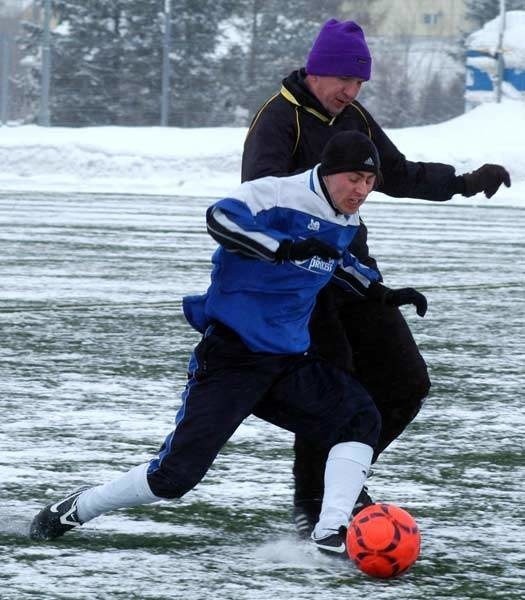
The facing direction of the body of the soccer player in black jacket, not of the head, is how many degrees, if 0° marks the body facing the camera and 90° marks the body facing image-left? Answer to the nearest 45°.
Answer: approximately 315°

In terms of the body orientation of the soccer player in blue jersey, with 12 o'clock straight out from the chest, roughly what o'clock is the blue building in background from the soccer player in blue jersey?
The blue building in background is roughly at 8 o'clock from the soccer player in blue jersey.

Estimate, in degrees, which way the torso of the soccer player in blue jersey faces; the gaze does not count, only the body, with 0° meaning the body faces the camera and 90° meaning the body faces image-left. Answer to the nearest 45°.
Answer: approximately 315°

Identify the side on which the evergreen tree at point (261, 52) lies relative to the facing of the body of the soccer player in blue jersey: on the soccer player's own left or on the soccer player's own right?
on the soccer player's own left

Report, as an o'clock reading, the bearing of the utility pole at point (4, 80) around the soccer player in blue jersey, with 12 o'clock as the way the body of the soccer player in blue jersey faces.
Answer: The utility pole is roughly at 7 o'clock from the soccer player in blue jersey.

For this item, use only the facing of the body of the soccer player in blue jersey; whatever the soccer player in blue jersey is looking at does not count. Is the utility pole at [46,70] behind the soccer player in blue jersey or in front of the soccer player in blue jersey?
behind

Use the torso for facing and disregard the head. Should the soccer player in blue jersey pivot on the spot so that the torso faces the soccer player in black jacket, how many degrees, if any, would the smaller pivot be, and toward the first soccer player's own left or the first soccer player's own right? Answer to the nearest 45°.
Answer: approximately 90° to the first soccer player's own left

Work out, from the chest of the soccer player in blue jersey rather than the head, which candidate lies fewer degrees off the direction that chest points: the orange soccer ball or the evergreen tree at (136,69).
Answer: the orange soccer ball

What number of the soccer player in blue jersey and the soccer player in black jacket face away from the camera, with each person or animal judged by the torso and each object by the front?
0

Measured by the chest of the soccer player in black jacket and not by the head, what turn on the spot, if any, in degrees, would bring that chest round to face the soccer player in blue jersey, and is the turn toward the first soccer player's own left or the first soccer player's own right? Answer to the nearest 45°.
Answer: approximately 45° to the first soccer player's own right

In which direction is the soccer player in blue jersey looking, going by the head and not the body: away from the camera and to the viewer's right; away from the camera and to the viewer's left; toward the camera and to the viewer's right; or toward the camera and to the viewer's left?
toward the camera and to the viewer's right

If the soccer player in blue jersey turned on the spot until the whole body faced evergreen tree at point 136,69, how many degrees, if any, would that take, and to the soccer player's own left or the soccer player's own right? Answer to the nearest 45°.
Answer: approximately 135° to the soccer player's own left
